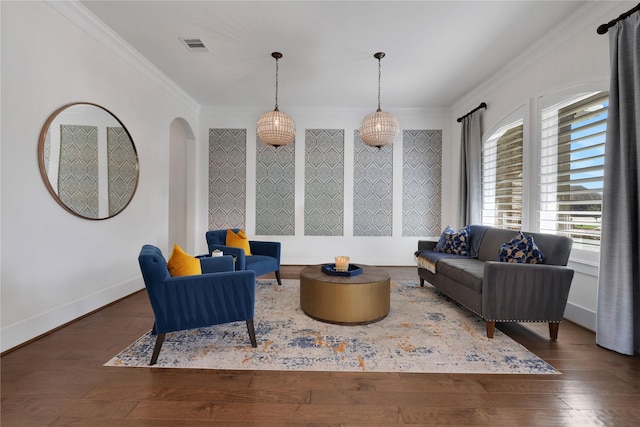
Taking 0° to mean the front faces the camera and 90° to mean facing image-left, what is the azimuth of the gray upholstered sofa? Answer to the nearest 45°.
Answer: approximately 45°

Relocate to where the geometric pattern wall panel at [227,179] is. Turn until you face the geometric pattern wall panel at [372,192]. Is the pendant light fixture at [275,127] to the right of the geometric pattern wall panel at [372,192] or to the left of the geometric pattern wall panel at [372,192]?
right

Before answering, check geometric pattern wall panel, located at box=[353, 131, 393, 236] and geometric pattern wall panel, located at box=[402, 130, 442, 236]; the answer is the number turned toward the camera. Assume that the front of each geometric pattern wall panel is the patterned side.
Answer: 2

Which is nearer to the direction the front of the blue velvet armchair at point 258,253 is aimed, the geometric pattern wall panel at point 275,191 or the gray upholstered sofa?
the gray upholstered sofa

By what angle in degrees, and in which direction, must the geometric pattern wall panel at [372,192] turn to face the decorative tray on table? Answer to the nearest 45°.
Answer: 0° — it already faces it

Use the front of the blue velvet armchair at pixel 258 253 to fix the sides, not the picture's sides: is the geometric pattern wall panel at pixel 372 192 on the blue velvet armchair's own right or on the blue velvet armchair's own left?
on the blue velvet armchair's own left

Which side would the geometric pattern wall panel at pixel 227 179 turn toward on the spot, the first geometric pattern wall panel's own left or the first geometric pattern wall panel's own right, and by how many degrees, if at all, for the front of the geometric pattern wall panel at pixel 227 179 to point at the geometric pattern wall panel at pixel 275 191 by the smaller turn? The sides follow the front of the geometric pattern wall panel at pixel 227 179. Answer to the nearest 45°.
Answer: approximately 90° to the first geometric pattern wall panel's own left

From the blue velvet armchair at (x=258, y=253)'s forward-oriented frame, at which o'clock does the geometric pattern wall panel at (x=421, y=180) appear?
The geometric pattern wall panel is roughly at 10 o'clock from the blue velvet armchair.
